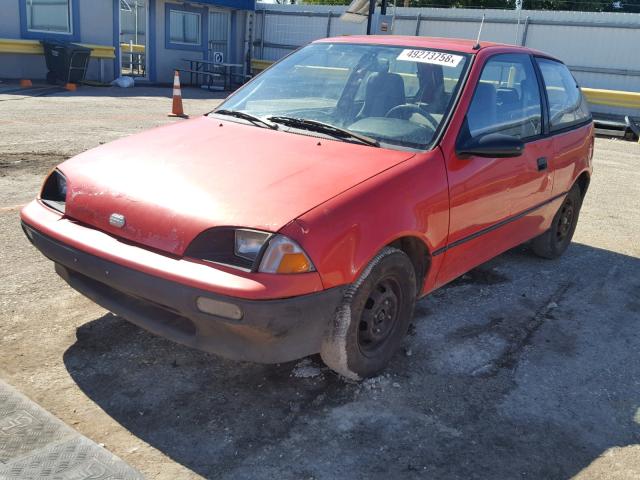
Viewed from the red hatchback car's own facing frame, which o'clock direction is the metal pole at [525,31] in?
The metal pole is roughly at 5 o'clock from the red hatchback car.

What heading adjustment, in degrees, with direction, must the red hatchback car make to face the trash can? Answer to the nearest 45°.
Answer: approximately 90° to its right

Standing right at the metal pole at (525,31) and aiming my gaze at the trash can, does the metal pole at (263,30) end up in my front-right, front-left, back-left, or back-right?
front-right

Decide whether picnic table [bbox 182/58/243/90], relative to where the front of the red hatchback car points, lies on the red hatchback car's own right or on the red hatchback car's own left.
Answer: on the red hatchback car's own right
